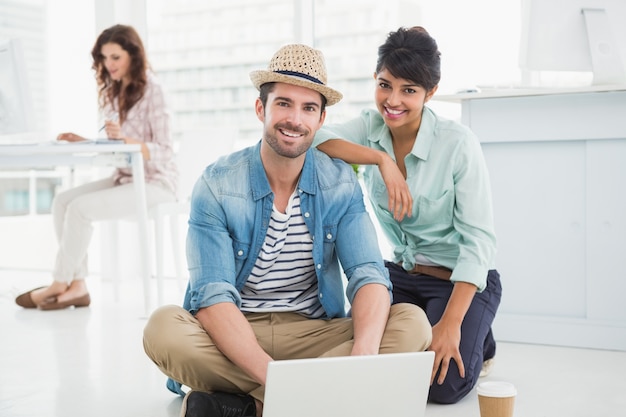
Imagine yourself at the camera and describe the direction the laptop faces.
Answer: facing away from the viewer

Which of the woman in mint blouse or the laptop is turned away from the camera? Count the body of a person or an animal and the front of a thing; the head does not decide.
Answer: the laptop

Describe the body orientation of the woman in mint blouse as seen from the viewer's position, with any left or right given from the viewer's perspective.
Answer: facing the viewer and to the left of the viewer

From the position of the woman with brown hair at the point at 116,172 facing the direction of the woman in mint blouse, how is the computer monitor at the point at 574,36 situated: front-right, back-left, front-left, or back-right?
front-left

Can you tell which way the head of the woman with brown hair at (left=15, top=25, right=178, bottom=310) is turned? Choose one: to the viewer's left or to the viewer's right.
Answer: to the viewer's left

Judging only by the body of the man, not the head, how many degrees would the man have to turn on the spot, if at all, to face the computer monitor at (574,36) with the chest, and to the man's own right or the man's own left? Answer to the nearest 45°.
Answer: approximately 135° to the man's own left

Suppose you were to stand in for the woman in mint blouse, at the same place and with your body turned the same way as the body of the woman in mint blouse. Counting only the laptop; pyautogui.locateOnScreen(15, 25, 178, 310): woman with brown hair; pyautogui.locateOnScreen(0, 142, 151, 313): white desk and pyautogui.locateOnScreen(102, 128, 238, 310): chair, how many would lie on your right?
3

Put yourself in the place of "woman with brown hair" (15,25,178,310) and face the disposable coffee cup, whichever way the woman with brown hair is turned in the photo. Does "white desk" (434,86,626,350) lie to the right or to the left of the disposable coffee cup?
left

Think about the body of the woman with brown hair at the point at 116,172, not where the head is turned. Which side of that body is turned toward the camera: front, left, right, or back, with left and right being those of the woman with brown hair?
left

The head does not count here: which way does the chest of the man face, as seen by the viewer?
toward the camera
